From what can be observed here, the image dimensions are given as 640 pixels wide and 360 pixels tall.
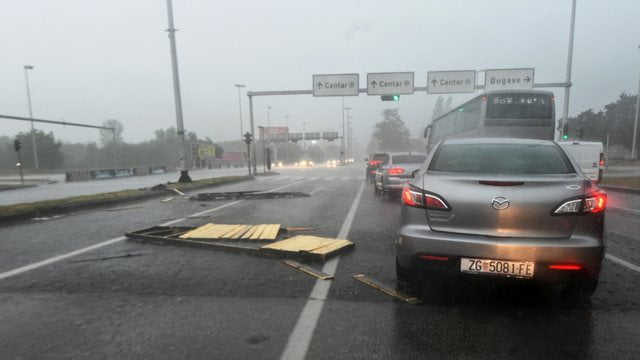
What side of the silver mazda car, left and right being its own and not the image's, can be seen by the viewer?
back

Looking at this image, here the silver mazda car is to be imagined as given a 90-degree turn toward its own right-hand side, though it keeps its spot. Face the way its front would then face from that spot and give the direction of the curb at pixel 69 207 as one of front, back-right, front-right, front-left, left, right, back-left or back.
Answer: back

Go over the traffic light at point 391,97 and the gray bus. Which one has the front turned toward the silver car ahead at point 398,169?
the traffic light

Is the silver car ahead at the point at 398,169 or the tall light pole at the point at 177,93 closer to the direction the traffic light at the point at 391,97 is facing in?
the silver car ahead

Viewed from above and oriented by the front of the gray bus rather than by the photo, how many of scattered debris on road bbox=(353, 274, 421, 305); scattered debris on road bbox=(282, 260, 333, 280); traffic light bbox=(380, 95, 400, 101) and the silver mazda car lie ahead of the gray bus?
1

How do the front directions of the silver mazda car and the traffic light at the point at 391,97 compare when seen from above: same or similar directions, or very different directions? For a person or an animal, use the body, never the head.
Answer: very different directions

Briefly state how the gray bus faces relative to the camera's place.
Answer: facing away from the viewer and to the left of the viewer

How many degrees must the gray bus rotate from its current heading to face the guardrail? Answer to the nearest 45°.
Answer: approximately 45° to its left

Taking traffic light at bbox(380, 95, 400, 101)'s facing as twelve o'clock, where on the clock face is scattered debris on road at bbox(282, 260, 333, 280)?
The scattered debris on road is roughly at 12 o'clock from the traffic light.

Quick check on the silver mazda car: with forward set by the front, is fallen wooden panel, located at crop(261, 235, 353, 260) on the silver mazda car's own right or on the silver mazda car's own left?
on the silver mazda car's own left

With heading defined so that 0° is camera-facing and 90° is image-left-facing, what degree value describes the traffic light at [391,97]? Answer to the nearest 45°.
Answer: approximately 0°

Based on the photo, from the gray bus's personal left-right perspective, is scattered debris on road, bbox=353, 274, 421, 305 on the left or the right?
on its left

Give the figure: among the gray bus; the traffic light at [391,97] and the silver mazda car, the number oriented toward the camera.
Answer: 1
